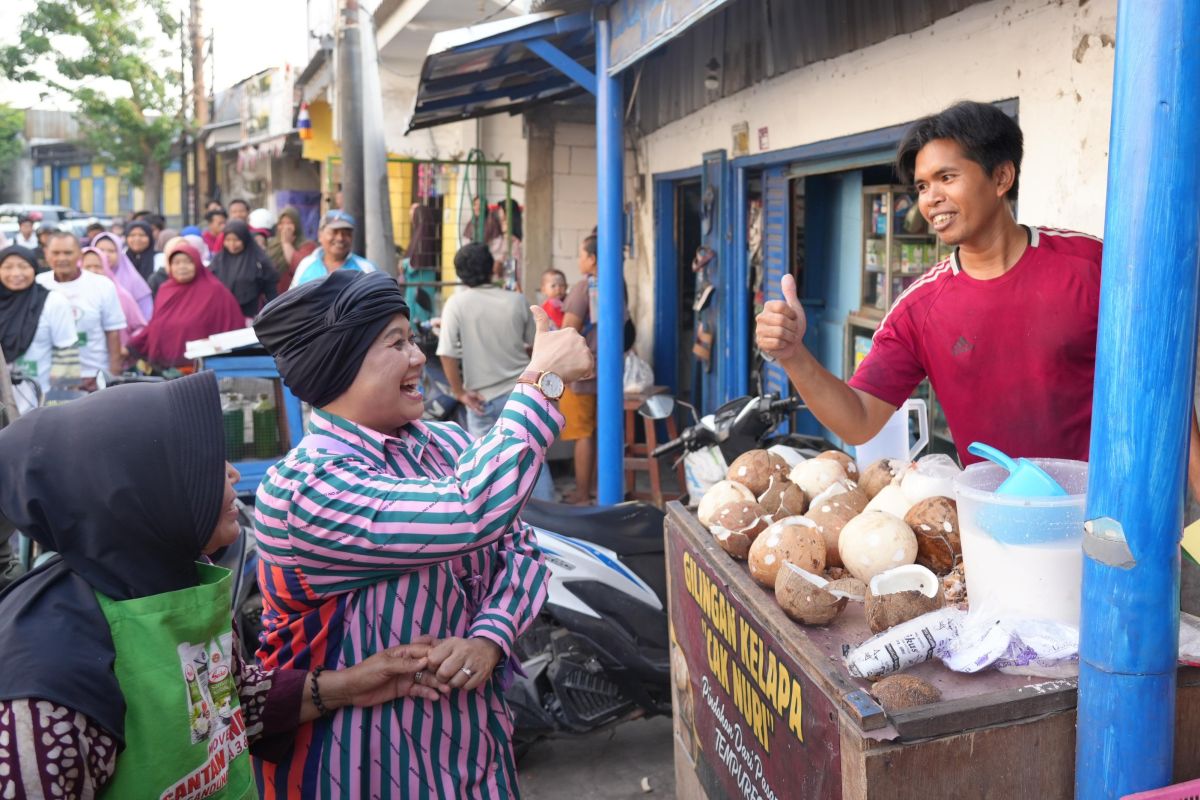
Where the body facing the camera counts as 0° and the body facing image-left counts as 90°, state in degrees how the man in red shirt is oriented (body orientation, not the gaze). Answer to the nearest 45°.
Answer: approximately 45°

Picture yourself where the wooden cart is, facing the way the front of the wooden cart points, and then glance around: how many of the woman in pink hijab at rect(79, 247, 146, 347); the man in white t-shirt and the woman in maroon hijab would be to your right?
3

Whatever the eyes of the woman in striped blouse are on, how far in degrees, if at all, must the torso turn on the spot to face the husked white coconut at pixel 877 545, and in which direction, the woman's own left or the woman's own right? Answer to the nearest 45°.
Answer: approximately 45° to the woman's own left

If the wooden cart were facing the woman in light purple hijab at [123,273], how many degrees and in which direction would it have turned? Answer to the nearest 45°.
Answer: approximately 90° to its right

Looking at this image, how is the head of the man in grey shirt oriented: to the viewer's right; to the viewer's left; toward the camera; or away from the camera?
away from the camera

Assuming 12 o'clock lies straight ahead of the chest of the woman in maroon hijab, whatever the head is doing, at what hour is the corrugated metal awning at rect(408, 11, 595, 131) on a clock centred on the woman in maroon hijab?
The corrugated metal awning is roughly at 9 o'clock from the woman in maroon hijab.

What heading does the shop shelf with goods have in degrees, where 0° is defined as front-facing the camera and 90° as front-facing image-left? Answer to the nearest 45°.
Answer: approximately 45°
